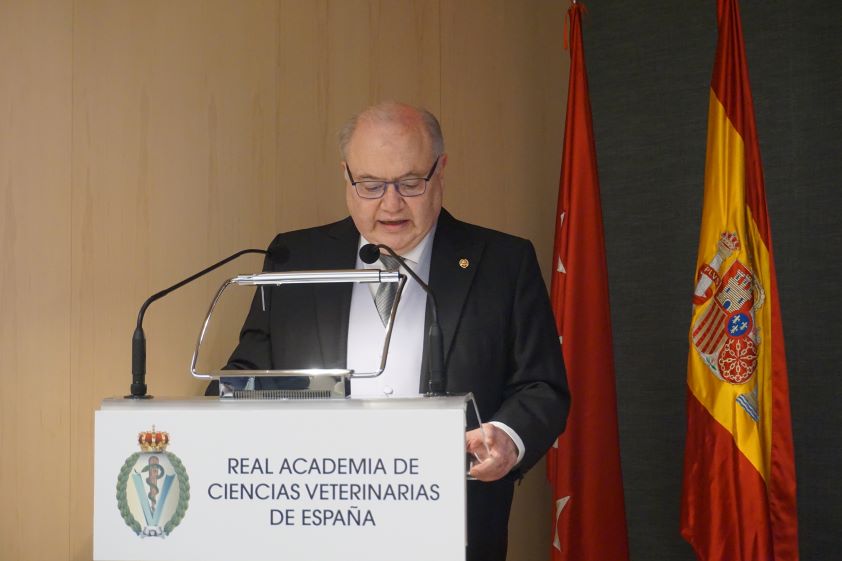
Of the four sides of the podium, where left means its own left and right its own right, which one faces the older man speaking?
back

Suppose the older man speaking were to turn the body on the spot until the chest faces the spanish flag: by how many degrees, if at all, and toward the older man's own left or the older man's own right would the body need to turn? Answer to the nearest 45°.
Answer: approximately 135° to the older man's own left

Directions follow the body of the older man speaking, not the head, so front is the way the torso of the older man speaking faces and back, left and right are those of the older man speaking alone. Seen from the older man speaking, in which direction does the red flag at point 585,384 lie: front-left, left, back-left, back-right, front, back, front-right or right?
back-left

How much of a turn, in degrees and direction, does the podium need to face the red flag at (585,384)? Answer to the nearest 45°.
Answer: approximately 135° to its left

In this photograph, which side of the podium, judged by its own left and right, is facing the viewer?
front

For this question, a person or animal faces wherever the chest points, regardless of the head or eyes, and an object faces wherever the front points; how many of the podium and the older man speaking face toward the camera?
2
